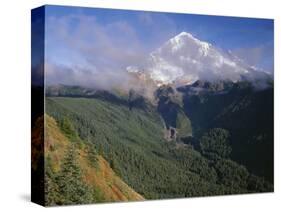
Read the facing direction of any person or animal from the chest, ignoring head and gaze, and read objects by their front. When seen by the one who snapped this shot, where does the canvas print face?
facing the viewer and to the right of the viewer
